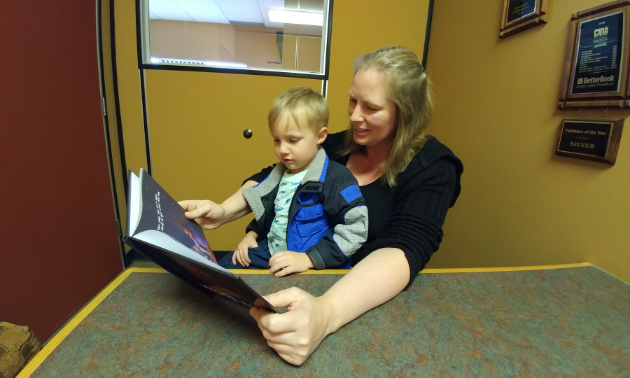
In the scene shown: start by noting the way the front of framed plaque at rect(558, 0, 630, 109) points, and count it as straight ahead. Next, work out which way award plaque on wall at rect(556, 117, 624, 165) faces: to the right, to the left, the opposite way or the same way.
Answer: the same way

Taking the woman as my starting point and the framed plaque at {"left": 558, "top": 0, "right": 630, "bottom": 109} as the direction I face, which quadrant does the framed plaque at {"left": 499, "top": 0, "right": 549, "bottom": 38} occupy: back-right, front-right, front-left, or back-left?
front-left

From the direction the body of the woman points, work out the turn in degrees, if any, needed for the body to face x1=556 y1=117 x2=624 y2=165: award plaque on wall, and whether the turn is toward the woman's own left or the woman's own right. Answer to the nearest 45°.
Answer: approximately 135° to the woman's own left

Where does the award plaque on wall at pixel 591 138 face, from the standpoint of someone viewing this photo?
facing the viewer and to the left of the viewer

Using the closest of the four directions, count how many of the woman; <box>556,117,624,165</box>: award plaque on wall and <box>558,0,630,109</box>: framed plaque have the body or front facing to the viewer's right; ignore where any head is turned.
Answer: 0

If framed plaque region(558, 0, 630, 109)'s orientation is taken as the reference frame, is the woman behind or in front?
in front

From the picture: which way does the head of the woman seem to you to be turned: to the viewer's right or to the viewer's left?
to the viewer's left

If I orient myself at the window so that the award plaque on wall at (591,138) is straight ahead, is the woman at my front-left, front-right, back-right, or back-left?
front-right

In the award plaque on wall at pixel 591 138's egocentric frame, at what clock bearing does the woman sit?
The woman is roughly at 12 o'clock from the award plaque on wall.
